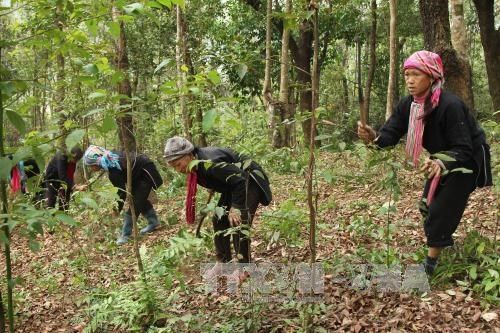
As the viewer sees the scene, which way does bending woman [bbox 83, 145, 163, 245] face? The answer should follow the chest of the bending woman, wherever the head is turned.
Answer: to the viewer's left

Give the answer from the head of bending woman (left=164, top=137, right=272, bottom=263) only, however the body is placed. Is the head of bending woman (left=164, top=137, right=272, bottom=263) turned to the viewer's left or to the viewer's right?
to the viewer's left

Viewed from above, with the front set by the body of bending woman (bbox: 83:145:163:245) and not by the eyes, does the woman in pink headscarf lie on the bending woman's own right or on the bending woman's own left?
on the bending woman's own left

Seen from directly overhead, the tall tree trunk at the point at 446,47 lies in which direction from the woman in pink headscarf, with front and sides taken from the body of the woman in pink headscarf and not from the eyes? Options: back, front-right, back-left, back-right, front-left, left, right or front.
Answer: back-right

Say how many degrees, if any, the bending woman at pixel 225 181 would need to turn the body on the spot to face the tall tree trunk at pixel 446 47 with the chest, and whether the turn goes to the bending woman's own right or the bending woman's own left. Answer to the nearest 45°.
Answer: approximately 135° to the bending woman's own right

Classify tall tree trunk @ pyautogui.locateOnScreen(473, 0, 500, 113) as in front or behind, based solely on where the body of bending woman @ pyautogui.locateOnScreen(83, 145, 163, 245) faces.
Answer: behind

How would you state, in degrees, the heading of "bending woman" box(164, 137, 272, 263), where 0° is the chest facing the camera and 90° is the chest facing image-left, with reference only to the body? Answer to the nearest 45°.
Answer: approximately 90°

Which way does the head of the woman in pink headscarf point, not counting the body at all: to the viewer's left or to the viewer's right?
to the viewer's left

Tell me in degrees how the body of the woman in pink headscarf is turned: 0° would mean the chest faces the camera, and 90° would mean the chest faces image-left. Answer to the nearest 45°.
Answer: approximately 45°

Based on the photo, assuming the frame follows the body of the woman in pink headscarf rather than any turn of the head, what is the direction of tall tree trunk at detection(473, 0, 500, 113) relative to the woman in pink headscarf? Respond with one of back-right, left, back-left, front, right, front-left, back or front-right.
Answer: back-right
